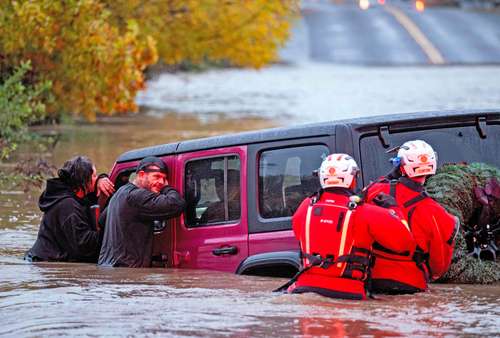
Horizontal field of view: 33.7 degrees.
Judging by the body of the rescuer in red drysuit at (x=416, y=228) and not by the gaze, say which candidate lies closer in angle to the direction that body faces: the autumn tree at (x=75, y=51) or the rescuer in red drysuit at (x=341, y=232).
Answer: the autumn tree

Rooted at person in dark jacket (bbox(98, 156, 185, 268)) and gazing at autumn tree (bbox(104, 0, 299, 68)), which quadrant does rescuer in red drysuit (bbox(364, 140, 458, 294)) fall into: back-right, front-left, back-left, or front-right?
back-right

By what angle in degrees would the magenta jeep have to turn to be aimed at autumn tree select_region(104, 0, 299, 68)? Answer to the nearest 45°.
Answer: approximately 45° to its right

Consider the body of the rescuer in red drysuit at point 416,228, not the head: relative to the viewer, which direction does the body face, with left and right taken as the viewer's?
facing away from the viewer and to the left of the viewer

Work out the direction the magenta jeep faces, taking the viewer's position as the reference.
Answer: facing away from the viewer and to the left of the viewer

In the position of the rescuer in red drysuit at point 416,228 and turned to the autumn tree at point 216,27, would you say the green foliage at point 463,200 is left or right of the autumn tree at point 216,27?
right

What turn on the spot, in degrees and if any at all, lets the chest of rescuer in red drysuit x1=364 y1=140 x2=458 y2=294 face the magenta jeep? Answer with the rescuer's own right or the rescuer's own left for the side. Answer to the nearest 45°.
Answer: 0° — they already face it

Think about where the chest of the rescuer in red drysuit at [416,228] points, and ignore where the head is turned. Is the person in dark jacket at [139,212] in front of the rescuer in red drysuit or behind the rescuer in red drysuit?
in front

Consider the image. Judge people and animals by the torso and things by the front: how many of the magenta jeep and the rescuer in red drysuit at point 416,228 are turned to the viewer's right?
0
